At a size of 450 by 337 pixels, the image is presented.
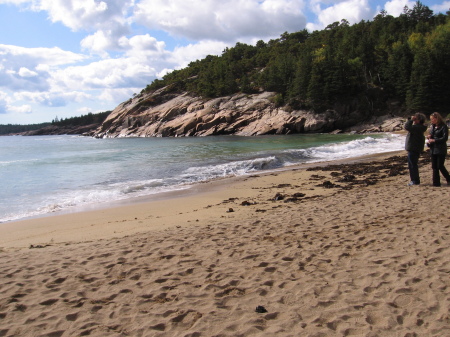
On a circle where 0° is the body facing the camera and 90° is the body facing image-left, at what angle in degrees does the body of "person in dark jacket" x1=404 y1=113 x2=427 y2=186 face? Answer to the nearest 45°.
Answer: approximately 90°

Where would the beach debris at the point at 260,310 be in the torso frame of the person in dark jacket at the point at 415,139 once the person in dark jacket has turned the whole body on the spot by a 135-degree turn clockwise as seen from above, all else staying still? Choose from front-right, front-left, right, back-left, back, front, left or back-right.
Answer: back-right
